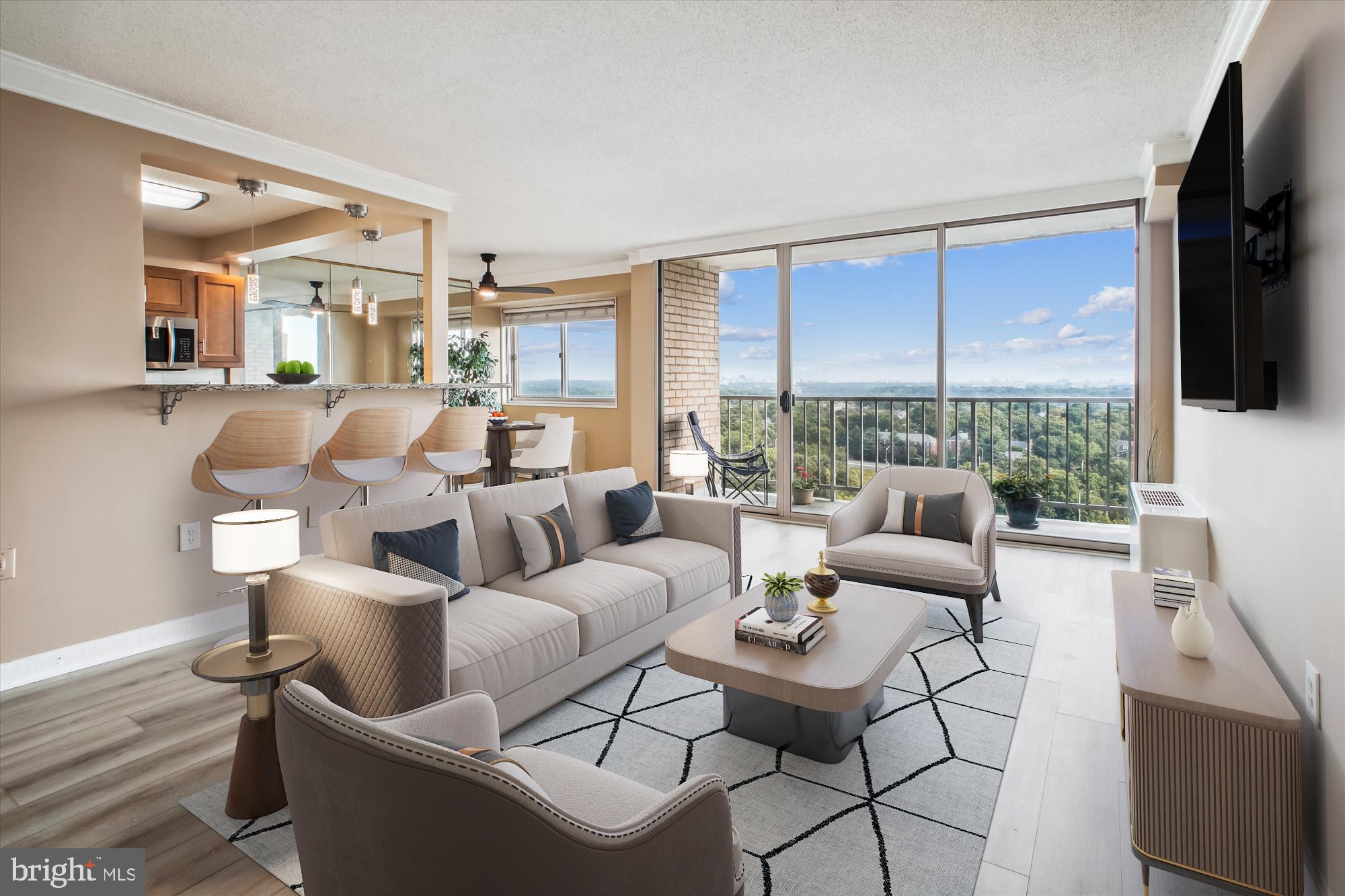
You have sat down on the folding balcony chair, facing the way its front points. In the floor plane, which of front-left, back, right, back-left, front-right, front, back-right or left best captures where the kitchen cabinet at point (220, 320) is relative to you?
back

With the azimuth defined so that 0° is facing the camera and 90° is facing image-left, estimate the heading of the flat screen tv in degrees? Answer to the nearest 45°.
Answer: approximately 90°

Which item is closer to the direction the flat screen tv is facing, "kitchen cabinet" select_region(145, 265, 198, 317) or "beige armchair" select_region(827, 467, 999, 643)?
the kitchen cabinet

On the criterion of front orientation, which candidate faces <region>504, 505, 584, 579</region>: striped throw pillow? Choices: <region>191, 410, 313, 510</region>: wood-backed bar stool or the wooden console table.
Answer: the wooden console table

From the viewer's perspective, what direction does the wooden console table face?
to the viewer's left

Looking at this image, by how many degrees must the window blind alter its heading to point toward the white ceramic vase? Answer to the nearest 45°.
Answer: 0° — it already faces it

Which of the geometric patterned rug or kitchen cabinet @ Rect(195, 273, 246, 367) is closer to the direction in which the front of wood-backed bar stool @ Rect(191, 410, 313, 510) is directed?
the kitchen cabinet

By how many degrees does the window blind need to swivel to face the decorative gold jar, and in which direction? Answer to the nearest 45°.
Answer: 0° — it already faces it
